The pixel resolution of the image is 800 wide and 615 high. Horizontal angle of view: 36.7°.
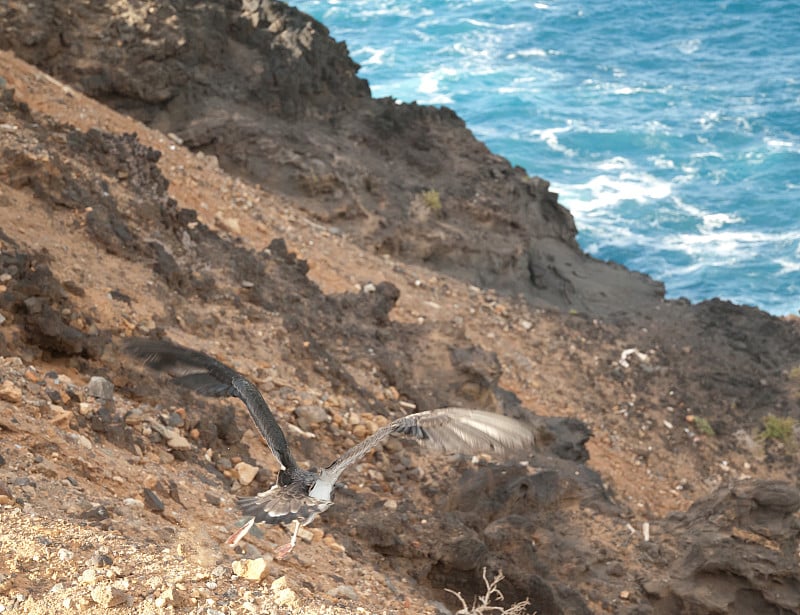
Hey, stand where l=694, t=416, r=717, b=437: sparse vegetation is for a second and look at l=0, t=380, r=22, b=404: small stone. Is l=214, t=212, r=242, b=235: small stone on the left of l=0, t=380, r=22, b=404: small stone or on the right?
right

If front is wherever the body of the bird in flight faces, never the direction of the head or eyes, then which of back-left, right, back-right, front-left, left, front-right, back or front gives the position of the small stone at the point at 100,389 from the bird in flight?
left

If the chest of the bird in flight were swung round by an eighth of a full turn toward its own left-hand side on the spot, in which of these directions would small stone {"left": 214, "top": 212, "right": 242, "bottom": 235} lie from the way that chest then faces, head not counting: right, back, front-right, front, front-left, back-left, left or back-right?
front

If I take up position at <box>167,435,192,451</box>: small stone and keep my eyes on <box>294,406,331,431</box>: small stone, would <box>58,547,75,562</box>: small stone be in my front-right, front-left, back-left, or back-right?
back-right

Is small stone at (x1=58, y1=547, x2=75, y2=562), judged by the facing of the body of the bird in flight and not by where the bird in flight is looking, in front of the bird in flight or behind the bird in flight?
behind

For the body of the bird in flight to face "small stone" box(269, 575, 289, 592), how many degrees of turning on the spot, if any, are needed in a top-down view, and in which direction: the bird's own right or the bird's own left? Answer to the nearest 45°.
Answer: approximately 135° to the bird's own right

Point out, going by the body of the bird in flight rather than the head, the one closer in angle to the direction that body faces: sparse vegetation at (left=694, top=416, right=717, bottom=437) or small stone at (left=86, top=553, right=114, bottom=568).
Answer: the sparse vegetation

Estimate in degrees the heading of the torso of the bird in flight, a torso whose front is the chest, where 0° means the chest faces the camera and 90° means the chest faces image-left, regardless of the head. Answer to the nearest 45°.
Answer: approximately 225°

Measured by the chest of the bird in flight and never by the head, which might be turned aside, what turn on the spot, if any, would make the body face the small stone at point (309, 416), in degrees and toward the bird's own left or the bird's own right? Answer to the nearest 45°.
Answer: approximately 45° to the bird's own left

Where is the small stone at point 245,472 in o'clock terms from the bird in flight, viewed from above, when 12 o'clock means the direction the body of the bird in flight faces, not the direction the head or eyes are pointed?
The small stone is roughly at 10 o'clock from the bird in flight.
